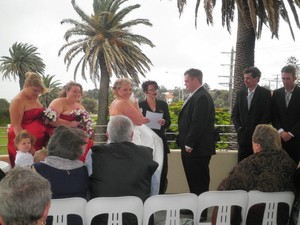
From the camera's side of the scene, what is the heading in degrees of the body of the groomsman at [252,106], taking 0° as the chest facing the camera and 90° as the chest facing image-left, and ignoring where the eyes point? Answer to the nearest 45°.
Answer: approximately 45°

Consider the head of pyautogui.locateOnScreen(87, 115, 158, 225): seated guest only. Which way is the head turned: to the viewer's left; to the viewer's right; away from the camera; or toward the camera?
away from the camera

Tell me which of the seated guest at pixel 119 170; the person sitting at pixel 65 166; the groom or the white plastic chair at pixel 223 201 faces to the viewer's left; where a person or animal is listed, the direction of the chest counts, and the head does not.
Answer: the groom

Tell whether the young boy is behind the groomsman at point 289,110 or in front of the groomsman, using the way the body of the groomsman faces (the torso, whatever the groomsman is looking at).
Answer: in front

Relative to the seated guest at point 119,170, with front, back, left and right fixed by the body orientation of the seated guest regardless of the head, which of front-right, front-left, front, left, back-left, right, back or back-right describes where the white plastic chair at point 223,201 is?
right

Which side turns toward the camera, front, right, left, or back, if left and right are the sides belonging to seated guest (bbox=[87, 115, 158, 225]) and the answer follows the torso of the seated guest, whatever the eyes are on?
back

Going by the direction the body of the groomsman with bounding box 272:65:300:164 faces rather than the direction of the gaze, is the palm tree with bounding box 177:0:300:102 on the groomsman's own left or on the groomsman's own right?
on the groomsman's own right

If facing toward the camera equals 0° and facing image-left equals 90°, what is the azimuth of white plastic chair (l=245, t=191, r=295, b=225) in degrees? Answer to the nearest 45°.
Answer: approximately 180°

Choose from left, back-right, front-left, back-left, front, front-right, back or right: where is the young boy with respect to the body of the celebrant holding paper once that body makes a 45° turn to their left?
right

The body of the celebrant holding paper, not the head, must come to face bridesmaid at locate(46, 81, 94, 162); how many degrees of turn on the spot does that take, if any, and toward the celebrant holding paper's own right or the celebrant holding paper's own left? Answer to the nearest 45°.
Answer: approximately 90° to the celebrant holding paper's own right

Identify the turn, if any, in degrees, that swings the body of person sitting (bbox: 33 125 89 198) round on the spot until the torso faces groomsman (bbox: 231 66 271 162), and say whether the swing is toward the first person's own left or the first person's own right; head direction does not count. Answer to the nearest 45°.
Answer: approximately 45° to the first person's own right

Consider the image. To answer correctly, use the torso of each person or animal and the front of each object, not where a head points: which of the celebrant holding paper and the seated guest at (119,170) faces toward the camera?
the celebrant holding paper

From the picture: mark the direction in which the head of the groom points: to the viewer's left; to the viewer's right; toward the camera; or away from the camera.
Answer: to the viewer's left

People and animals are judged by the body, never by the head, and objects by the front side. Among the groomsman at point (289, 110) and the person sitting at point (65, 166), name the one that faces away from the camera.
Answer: the person sitting

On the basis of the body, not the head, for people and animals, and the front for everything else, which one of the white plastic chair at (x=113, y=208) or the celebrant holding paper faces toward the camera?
the celebrant holding paper

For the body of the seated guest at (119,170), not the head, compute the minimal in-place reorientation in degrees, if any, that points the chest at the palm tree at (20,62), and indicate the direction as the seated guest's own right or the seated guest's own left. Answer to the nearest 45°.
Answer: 0° — they already face it

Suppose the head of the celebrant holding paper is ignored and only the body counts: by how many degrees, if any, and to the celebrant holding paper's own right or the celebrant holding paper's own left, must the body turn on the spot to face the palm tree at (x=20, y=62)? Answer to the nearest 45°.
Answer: approximately 180°

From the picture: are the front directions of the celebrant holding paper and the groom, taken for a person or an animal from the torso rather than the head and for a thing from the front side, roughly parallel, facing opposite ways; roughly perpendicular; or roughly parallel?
roughly perpendicular

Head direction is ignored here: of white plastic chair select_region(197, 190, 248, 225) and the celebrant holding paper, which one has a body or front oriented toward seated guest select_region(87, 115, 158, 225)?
the celebrant holding paper

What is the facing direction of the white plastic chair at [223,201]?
away from the camera

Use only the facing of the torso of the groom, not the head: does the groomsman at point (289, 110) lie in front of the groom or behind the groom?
behind
